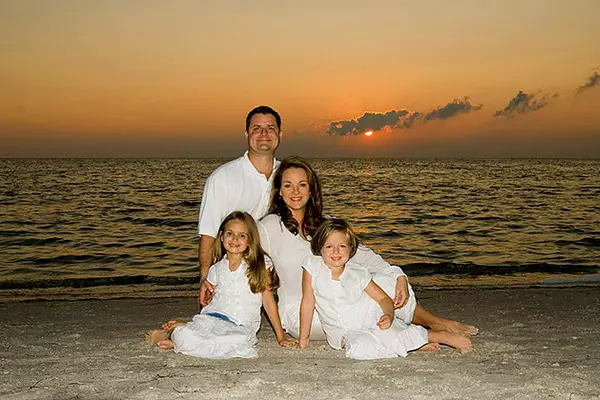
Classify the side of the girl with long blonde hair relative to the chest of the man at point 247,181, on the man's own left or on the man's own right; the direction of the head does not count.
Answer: on the man's own right

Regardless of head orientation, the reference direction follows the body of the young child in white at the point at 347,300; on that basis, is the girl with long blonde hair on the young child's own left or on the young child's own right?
on the young child's own right

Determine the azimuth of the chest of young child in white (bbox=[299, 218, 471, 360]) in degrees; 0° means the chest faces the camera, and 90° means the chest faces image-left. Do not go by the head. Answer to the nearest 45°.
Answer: approximately 0°

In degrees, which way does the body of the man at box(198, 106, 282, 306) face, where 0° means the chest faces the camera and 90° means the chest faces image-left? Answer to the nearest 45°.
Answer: approximately 315°

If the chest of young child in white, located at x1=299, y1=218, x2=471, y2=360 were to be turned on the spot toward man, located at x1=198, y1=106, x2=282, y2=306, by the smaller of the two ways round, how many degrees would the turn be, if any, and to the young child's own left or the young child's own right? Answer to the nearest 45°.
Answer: approximately 135° to the young child's own right
